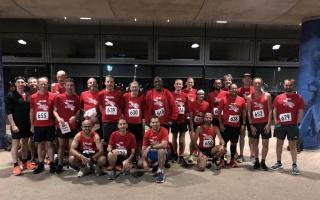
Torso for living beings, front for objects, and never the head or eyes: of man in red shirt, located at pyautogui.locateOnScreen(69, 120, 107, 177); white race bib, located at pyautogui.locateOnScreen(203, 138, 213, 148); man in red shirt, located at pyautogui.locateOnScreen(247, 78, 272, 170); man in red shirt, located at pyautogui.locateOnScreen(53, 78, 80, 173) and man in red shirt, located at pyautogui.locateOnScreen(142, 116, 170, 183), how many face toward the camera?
5

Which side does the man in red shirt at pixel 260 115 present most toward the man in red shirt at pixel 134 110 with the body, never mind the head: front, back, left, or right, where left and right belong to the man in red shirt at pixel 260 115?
right

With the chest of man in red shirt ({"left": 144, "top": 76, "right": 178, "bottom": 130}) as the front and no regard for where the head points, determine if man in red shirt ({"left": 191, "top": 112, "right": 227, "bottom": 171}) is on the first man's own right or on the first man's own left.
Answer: on the first man's own left

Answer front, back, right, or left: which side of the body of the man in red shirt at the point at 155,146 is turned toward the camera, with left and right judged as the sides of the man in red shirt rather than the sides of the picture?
front

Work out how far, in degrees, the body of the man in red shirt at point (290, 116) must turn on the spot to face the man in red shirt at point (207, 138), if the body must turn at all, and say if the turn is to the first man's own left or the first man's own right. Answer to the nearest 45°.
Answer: approximately 90° to the first man's own right

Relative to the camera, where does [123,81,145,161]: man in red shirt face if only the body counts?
toward the camera

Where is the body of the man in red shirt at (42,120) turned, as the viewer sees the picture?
toward the camera

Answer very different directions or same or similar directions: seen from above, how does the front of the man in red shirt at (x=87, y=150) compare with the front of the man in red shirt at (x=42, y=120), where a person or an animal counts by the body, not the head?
same or similar directions

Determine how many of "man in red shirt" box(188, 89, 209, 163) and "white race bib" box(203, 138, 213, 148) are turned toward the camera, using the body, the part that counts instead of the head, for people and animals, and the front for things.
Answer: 2

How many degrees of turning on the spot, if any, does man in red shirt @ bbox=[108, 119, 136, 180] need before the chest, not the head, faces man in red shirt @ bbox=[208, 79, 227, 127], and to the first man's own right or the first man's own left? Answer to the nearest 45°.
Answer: approximately 90° to the first man's own left

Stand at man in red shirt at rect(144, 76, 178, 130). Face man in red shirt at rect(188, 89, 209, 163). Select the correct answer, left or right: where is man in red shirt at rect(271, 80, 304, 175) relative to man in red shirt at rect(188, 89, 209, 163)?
right

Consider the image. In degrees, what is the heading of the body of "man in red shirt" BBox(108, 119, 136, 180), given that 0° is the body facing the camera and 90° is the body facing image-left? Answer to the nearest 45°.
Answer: approximately 0°

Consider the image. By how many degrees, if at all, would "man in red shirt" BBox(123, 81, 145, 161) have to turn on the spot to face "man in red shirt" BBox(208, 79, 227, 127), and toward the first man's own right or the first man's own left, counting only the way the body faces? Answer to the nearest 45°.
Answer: approximately 90° to the first man's own left

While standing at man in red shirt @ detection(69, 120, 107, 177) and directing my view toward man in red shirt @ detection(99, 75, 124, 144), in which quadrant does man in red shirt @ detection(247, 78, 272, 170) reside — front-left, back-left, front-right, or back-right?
front-right
